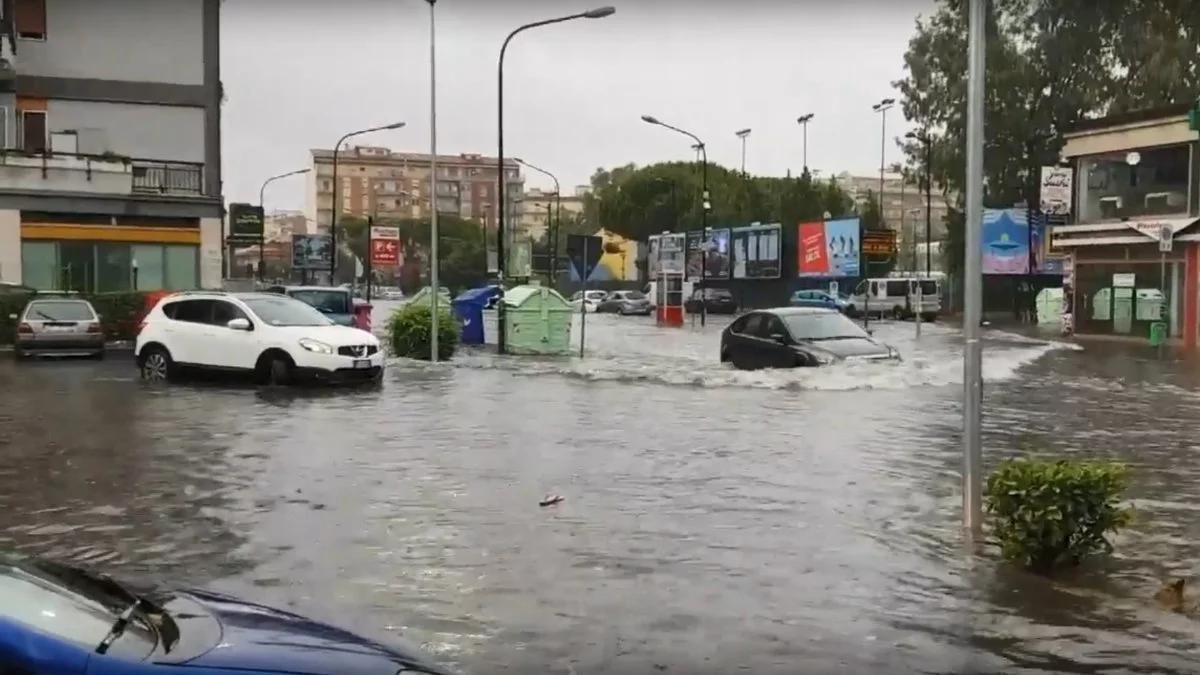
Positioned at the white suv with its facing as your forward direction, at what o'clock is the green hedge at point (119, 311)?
The green hedge is roughly at 7 o'clock from the white suv.

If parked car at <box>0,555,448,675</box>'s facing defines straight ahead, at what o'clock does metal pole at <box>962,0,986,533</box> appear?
The metal pole is roughly at 11 o'clock from the parked car.

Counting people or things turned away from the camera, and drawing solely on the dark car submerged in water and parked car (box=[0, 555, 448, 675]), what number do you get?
0

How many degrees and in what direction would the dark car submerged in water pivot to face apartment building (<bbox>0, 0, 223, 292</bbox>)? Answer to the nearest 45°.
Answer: approximately 180°

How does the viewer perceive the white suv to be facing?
facing the viewer and to the right of the viewer

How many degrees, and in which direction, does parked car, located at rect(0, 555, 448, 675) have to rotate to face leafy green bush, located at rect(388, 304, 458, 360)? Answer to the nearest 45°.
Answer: approximately 90° to its left

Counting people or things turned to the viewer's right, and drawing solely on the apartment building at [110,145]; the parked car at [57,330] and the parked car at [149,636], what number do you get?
1

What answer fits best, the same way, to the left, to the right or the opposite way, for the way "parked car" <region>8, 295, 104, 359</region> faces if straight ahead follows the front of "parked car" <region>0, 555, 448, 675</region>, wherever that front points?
to the left

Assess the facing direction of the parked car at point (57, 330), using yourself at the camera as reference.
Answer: facing away from the viewer

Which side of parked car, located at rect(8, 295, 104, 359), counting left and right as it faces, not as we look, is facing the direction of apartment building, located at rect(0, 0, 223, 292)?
front

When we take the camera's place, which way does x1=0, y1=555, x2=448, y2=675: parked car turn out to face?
facing to the right of the viewer

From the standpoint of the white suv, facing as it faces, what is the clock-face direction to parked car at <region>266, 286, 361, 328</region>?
The parked car is roughly at 8 o'clock from the white suv.

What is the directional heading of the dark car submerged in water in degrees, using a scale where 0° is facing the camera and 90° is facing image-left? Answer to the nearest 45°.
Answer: approximately 315°

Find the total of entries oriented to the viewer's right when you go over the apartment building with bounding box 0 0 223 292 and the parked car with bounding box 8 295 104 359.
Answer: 0

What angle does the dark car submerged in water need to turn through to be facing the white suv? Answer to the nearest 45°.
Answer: approximately 135° to its right

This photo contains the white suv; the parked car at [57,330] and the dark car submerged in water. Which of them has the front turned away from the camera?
the parked car
